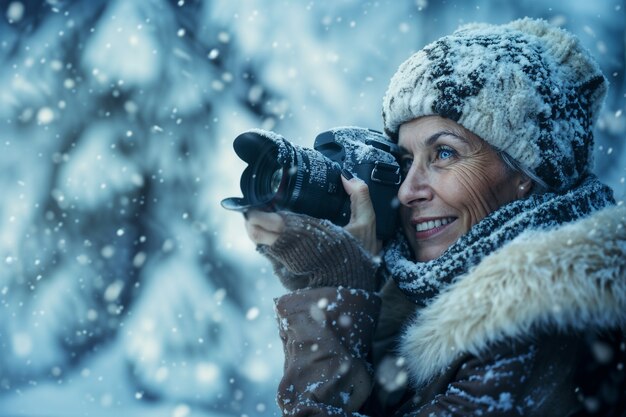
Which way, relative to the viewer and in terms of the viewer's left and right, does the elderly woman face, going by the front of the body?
facing to the left of the viewer
